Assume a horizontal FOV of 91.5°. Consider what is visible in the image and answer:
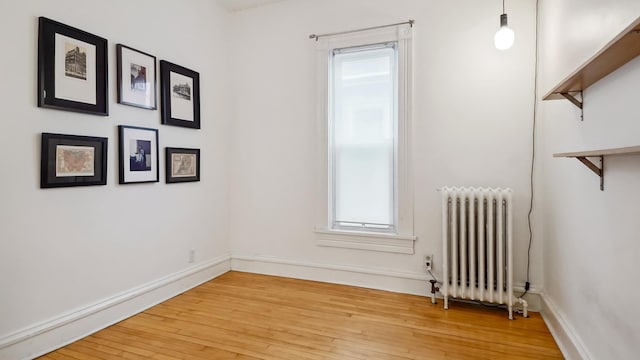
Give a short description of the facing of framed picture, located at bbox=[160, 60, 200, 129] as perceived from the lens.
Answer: facing the viewer and to the right of the viewer

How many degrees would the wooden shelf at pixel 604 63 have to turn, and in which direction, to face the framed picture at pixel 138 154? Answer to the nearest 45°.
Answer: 0° — it already faces it

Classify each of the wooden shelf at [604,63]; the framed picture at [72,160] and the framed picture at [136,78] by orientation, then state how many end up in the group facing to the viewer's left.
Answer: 1

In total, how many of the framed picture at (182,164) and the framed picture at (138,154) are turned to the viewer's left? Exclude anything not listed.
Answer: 0

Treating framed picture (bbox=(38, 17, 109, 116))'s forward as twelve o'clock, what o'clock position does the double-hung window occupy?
The double-hung window is roughly at 11 o'clock from the framed picture.

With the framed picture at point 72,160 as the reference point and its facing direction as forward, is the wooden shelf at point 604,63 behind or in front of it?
in front

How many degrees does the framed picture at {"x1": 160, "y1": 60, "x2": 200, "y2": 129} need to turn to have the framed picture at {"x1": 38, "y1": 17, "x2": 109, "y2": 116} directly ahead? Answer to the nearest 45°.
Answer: approximately 90° to its right

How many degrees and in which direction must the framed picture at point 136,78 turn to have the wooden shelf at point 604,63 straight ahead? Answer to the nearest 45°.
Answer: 0° — it already faces it

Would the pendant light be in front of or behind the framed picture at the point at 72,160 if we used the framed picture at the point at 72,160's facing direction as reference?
in front

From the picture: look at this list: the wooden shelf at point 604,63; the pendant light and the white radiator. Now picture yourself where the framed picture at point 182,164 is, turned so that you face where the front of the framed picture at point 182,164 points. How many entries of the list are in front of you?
3

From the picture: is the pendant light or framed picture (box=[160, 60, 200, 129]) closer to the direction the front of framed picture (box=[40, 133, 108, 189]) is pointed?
the pendant light

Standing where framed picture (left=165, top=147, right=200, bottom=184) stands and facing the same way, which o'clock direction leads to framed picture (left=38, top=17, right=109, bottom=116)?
framed picture (left=38, top=17, right=109, bottom=116) is roughly at 3 o'clock from framed picture (left=165, top=147, right=200, bottom=184).

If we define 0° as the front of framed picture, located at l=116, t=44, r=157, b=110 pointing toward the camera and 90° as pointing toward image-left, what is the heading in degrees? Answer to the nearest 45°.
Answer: approximately 315°
